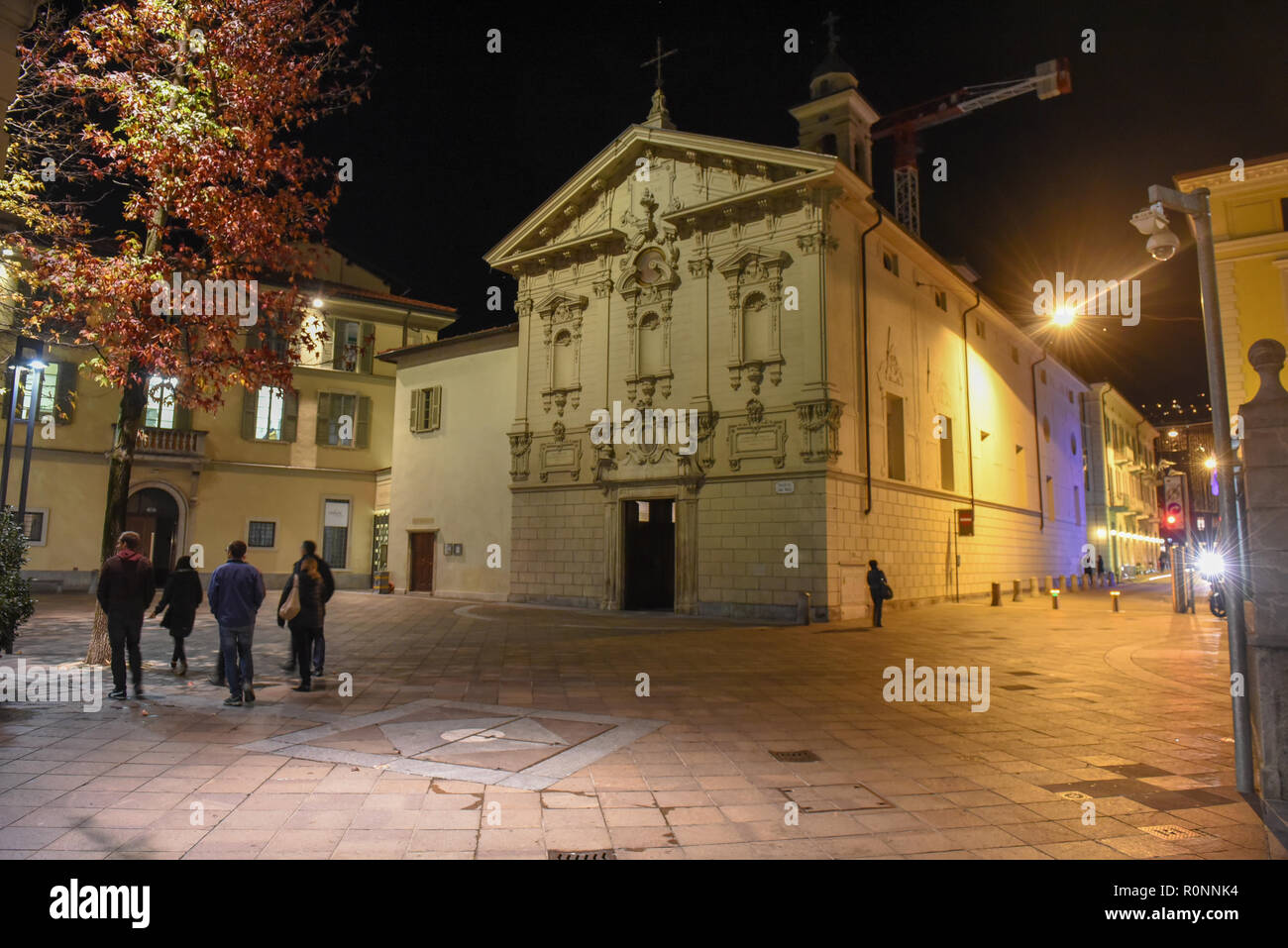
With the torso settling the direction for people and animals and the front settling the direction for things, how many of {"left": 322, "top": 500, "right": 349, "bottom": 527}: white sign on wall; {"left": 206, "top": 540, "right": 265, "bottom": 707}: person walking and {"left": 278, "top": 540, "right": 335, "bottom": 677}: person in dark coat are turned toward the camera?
1

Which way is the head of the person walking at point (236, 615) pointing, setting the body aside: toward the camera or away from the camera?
away from the camera

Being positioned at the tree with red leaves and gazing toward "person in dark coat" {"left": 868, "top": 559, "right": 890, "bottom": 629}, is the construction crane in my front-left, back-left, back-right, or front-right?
front-left

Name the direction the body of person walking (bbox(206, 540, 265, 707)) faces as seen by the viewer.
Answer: away from the camera

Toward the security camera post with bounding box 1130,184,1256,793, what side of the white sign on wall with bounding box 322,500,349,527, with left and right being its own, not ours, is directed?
front

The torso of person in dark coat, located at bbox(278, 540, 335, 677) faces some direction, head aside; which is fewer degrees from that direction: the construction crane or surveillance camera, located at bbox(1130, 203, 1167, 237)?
the construction crane

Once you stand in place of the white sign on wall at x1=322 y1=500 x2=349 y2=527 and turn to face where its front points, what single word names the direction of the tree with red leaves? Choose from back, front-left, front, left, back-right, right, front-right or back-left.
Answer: front

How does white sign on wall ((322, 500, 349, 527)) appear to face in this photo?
toward the camera

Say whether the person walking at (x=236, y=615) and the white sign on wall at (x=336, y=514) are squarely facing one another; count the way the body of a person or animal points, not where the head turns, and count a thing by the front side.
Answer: yes

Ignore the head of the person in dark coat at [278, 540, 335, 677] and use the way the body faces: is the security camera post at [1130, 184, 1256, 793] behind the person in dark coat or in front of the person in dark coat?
behind

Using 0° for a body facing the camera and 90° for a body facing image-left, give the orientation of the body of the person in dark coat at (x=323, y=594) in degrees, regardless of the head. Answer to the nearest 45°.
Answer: approximately 180°

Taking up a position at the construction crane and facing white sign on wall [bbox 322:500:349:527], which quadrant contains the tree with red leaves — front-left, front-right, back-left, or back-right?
front-left

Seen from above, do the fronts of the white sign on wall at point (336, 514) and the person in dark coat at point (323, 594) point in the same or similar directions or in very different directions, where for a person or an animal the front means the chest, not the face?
very different directions

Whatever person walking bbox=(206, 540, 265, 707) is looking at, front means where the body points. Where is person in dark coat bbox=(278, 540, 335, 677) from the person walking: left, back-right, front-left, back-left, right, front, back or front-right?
front-right

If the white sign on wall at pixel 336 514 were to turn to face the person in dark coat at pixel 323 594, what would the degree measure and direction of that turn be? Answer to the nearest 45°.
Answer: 0° — it already faces them

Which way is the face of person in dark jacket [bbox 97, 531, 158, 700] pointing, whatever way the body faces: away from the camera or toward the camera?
away from the camera
